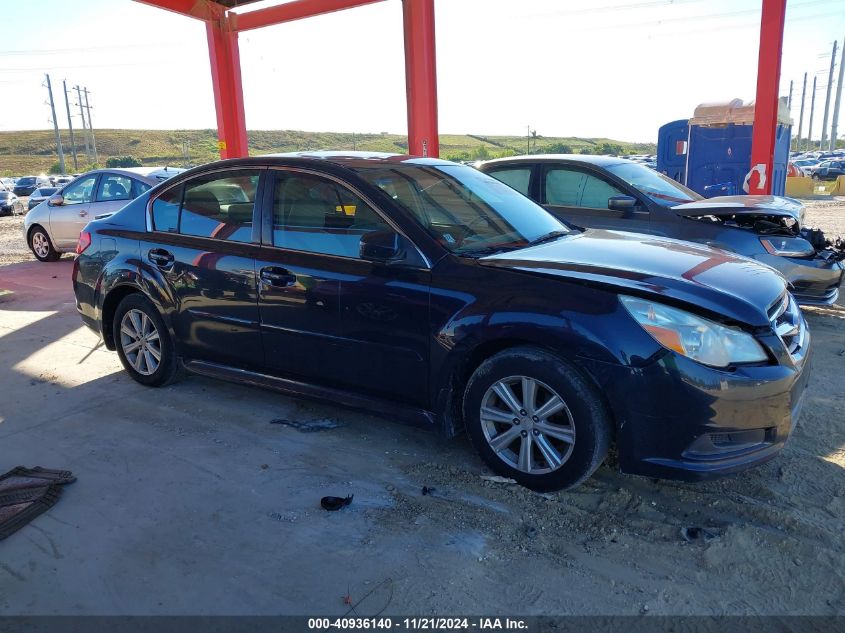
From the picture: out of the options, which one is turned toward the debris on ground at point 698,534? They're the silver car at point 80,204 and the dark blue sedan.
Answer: the dark blue sedan

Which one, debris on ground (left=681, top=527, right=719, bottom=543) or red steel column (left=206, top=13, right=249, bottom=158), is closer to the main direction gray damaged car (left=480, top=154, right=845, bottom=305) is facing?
the debris on ground

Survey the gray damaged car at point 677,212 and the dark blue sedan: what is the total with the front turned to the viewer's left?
0

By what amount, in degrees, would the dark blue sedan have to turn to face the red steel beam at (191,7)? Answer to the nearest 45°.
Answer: approximately 180°

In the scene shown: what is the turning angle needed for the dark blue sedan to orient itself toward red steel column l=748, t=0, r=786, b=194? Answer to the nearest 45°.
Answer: approximately 90° to its left

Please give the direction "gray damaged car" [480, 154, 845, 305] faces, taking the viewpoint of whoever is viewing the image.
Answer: facing the viewer and to the right of the viewer

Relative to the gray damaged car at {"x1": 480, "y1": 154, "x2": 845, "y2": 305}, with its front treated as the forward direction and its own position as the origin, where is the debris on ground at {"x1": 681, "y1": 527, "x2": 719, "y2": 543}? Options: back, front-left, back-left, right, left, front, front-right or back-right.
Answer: front-right

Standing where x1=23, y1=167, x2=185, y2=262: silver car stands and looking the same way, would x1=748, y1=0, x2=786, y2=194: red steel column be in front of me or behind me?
behind

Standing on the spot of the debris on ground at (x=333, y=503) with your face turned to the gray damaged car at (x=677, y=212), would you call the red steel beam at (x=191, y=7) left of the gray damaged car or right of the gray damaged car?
left

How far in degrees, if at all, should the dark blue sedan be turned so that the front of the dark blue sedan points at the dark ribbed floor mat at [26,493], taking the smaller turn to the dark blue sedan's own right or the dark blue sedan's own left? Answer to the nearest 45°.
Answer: approximately 135° to the dark blue sedan's own right

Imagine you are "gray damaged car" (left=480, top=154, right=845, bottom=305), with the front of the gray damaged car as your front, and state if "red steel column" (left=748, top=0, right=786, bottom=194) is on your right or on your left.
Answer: on your left

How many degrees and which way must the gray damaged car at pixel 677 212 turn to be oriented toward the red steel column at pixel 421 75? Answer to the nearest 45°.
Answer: approximately 180°
